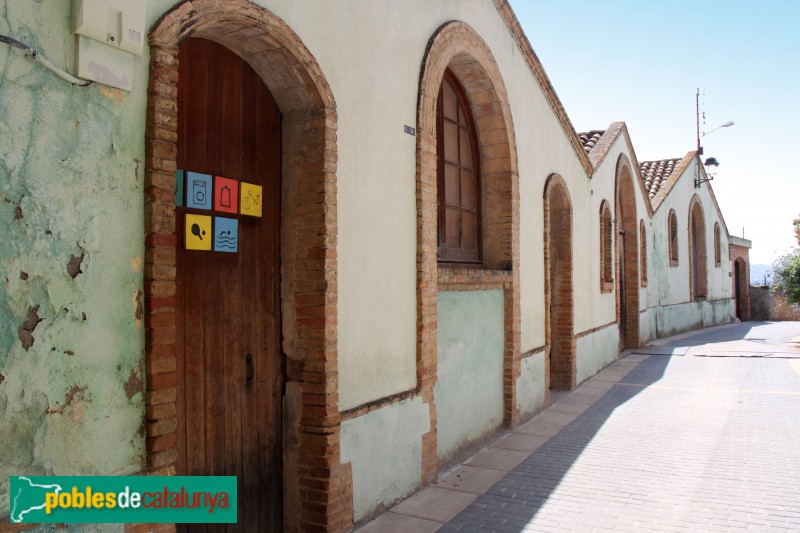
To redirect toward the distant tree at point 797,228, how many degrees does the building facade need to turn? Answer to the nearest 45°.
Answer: approximately 90° to its left

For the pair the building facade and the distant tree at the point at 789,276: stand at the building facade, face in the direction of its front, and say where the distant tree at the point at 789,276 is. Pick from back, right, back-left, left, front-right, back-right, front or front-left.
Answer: left

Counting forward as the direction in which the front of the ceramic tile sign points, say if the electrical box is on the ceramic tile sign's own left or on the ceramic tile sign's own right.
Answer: on the ceramic tile sign's own right

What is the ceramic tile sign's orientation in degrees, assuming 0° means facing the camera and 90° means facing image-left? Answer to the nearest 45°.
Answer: approximately 315°

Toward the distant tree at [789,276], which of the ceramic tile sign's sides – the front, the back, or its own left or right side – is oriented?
left

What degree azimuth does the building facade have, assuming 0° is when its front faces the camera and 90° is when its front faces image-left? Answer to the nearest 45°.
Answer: approximately 315°

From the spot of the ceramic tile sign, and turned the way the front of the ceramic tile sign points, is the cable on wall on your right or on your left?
on your right
